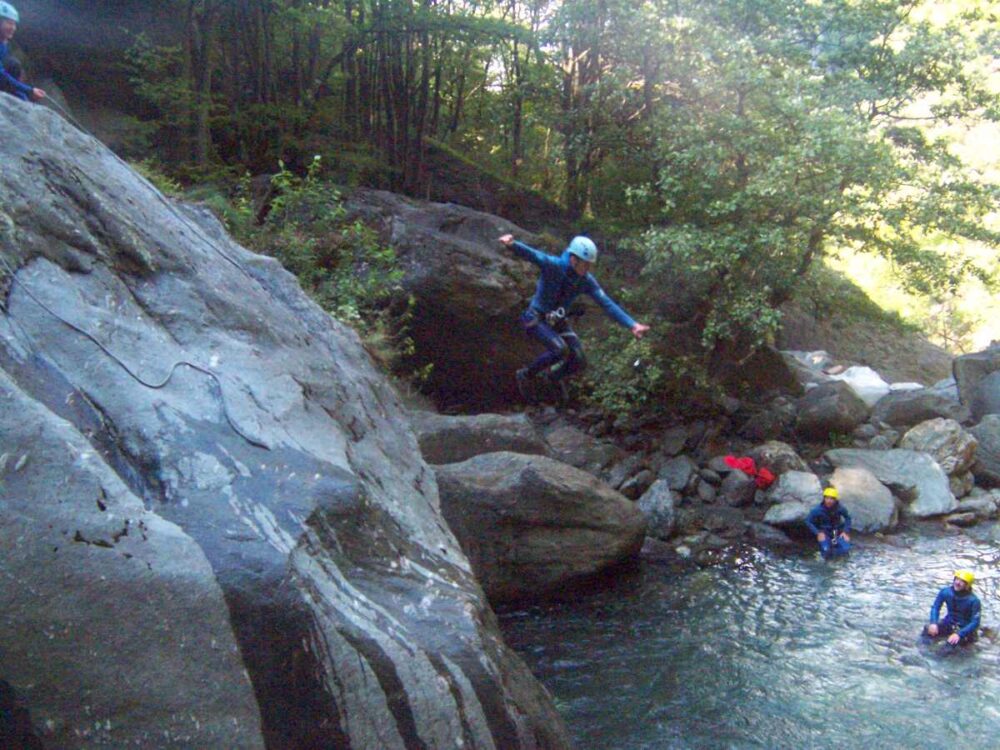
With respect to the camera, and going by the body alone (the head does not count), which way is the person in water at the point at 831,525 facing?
toward the camera

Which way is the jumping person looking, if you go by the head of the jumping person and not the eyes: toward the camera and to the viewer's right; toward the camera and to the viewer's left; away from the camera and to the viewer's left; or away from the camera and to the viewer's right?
toward the camera and to the viewer's right

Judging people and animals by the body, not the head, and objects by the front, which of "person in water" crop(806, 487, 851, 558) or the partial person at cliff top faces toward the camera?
the person in water

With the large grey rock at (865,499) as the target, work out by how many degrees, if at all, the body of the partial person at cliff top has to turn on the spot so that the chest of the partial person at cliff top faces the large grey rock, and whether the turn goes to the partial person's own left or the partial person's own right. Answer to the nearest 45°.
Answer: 0° — they already face it

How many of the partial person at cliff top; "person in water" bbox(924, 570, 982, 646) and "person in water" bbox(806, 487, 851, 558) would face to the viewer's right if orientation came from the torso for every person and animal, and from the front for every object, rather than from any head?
1

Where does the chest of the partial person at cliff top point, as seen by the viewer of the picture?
to the viewer's right

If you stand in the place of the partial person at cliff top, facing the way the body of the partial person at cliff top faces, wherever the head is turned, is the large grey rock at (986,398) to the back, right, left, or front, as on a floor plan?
front

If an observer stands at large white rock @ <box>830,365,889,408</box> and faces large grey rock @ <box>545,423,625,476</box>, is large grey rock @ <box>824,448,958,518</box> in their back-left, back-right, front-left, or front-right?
front-left

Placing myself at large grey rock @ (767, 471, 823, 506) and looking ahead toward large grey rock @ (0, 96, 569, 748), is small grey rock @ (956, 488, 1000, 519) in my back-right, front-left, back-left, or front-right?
back-left

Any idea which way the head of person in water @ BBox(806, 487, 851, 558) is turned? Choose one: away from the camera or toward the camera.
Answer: toward the camera

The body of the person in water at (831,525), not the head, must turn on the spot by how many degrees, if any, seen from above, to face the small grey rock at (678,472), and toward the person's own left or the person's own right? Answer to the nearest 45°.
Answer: approximately 135° to the person's own right

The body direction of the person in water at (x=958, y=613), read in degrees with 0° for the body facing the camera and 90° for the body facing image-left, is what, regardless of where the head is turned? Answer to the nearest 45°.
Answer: approximately 45°

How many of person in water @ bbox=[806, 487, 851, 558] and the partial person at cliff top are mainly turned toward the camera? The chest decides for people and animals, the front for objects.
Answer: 1

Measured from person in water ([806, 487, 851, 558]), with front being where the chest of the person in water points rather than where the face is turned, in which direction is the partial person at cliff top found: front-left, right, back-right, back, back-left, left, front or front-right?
front-right
